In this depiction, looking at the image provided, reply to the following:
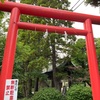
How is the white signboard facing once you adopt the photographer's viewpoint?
facing the viewer

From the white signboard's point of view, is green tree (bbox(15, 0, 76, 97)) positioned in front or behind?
behind

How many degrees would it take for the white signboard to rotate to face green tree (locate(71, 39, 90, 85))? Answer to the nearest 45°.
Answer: approximately 135° to its left

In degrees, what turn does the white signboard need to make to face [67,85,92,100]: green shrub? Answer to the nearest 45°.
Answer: approximately 135° to its left

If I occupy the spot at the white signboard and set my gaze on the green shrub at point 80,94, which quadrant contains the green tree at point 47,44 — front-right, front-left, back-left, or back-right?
front-left
